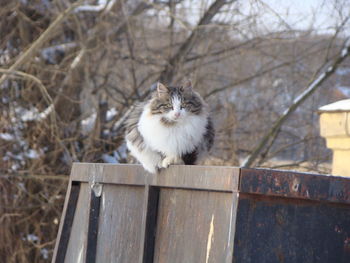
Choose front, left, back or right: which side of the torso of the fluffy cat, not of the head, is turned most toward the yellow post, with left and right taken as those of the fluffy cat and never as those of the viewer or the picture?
left

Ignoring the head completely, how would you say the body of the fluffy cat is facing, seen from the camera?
toward the camera

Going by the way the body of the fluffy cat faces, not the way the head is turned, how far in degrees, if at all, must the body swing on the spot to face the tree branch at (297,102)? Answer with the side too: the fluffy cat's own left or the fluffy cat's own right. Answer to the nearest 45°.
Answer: approximately 180°
